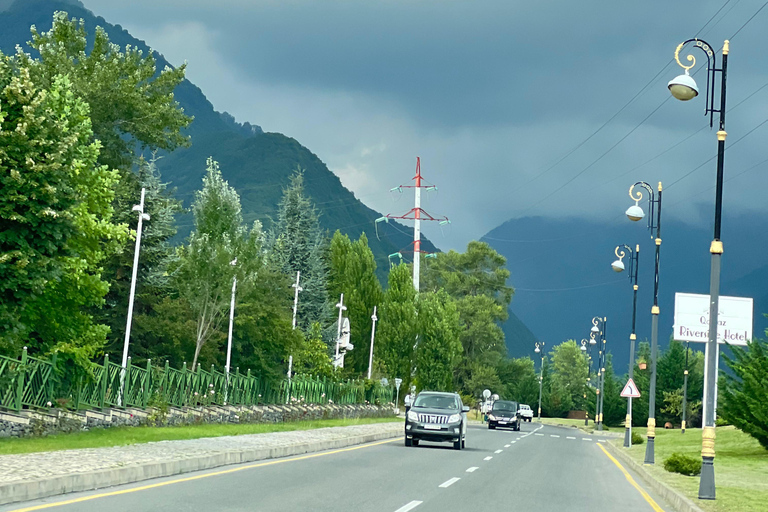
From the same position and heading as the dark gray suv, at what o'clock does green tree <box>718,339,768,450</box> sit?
The green tree is roughly at 8 o'clock from the dark gray suv.

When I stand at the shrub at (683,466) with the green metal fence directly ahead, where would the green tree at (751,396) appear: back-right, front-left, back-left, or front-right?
front-right

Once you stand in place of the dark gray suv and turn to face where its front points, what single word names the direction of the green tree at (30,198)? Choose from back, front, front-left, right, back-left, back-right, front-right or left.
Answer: front-right

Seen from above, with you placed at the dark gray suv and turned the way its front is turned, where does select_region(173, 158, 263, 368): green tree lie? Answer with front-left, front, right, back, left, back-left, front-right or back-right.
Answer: back-right

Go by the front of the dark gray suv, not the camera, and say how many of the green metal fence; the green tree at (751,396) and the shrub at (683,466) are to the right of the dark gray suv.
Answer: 1

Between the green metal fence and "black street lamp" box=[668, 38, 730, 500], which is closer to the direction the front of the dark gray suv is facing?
the black street lamp

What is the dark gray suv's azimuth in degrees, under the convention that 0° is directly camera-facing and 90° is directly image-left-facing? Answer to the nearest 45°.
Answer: approximately 0°

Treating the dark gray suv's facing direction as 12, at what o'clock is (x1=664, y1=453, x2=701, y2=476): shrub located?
The shrub is roughly at 10 o'clock from the dark gray suv.

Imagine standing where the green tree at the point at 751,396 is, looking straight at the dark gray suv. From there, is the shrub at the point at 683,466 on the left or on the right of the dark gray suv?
left

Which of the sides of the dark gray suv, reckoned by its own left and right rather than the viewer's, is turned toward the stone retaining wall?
right
